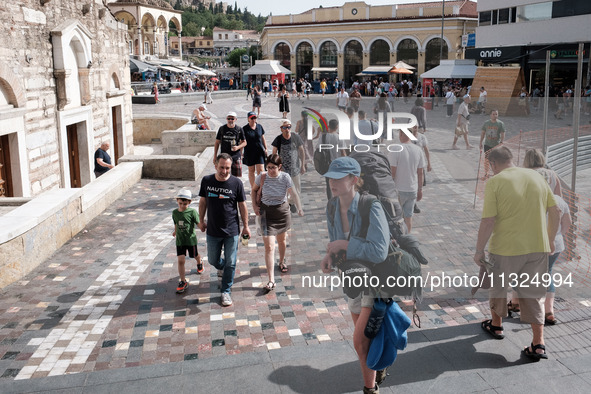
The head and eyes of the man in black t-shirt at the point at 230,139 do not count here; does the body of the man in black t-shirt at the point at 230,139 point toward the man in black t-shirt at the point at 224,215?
yes

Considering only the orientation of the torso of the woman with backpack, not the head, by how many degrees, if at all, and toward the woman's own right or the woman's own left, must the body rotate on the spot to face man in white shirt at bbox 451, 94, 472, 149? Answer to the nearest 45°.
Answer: approximately 135° to the woman's own right

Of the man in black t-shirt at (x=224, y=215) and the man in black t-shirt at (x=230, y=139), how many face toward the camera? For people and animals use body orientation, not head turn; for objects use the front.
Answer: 2

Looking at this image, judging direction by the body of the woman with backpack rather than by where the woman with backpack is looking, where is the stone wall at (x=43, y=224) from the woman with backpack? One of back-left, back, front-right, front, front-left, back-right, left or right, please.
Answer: right

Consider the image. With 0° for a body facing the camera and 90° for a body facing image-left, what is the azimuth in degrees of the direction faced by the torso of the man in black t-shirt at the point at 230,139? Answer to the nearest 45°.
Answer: approximately 0°

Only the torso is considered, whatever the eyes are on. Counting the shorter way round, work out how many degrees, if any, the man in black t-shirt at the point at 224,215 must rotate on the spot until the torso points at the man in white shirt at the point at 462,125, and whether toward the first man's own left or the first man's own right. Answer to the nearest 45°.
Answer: approximately 135° to the first man's own left

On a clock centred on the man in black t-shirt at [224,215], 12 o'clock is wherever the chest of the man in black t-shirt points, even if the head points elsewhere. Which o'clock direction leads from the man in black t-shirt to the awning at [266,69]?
The awning is roughly at 6 o'clock from the man in black t-shirt.

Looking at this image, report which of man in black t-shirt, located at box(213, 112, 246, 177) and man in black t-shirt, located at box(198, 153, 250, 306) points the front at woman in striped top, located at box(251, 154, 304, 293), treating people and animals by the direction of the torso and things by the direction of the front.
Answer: man in black t-shirt, located at box(213, 112, 246, 177)

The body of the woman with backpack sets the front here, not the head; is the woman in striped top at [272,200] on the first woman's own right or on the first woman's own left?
on the first woman's own right

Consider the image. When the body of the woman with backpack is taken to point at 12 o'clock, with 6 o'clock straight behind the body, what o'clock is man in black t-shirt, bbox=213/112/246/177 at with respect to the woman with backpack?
The man in black t-shirt is roughly at 4 o'clock from the woman with backpack.

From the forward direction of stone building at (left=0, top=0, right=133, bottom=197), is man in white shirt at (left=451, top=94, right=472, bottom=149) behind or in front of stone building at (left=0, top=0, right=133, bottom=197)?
in front

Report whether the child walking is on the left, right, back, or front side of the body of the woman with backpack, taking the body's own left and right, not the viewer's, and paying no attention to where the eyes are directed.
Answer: right
